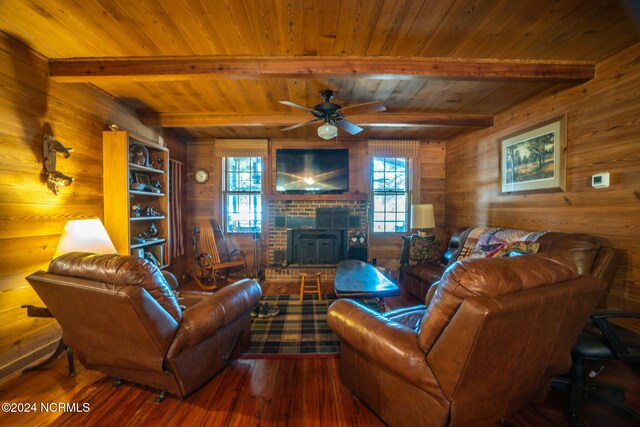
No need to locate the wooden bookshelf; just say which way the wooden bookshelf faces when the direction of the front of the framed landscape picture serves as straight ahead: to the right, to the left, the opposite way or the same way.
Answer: the opposite way

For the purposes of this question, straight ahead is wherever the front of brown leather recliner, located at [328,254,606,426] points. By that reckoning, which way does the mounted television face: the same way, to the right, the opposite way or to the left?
the opposite way

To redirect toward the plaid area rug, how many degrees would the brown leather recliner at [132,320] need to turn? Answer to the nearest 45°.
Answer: approximately 45° to its right

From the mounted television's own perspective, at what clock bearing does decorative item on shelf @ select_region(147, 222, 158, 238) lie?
The decorative item on shelf is roughly at 2 o'clock from the mounted television.

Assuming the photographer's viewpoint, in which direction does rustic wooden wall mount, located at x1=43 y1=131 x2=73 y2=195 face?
facing to the right of the viewer

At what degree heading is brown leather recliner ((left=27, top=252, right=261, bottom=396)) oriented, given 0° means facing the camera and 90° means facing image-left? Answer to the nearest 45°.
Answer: approximately 225°

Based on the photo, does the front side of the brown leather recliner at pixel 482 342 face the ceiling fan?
yes

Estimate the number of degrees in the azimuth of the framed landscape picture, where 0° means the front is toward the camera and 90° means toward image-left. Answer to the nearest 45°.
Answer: approximately 45°

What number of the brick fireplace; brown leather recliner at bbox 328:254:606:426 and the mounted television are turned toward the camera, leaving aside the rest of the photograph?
2

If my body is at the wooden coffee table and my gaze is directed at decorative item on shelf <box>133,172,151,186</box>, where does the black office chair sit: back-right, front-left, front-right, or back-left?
back-left

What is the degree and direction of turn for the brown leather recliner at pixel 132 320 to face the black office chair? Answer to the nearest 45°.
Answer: approximately 90° to its right
